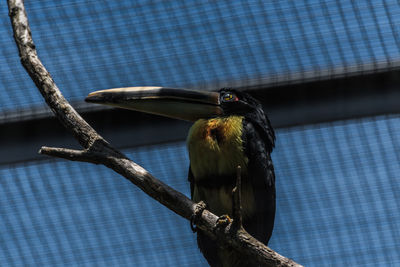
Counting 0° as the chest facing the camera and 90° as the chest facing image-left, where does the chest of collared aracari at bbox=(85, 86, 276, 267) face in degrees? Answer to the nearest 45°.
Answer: approximately 45°
